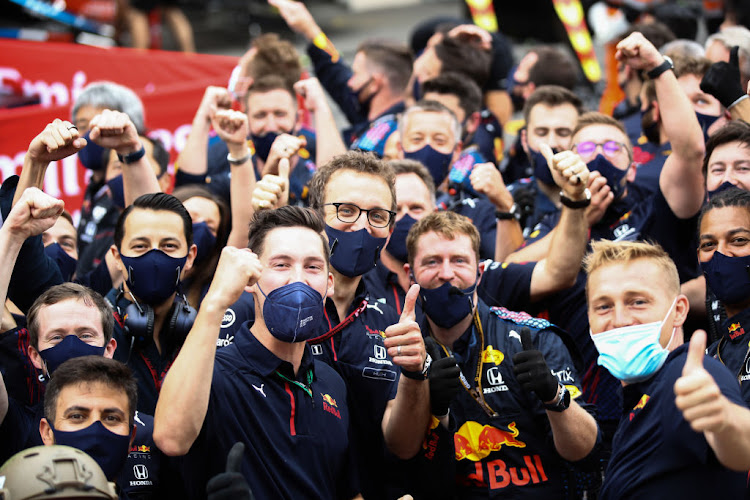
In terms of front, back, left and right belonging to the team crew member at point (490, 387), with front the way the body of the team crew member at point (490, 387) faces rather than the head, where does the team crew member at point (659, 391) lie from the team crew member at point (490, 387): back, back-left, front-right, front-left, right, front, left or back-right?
front-left

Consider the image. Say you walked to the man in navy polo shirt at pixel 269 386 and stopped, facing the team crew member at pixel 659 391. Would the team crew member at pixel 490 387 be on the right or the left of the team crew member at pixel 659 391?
left

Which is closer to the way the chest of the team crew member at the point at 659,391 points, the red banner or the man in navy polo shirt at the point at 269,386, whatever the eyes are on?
the man in navy polo shirt

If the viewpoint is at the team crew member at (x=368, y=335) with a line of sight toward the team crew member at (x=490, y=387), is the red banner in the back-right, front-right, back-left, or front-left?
back-left

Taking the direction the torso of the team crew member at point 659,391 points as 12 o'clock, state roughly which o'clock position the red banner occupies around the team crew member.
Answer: The red banner is roughly at 3 o'clock from the team crew member.

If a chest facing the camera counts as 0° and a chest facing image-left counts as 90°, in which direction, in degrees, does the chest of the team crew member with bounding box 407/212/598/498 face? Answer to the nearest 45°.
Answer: approximately 0°

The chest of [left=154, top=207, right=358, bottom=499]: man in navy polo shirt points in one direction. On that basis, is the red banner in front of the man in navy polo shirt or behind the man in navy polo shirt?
behind

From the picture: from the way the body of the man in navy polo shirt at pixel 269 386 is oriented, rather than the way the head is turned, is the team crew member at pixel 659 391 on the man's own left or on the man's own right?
on the man's own left

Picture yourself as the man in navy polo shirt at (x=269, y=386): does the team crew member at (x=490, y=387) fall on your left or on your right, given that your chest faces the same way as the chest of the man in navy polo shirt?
on your left

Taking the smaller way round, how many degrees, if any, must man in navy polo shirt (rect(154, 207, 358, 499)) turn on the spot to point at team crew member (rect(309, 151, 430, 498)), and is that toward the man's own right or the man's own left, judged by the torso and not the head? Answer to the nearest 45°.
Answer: approximately 135° to the man's own left

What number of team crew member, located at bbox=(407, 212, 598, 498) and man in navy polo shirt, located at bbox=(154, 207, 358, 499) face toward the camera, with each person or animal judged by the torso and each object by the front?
2

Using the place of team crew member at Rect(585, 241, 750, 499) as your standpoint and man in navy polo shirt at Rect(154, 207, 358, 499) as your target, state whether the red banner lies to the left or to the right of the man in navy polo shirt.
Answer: right

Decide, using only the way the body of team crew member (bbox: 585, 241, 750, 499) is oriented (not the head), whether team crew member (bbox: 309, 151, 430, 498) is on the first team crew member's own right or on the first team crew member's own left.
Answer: on the first team crew member's own right
